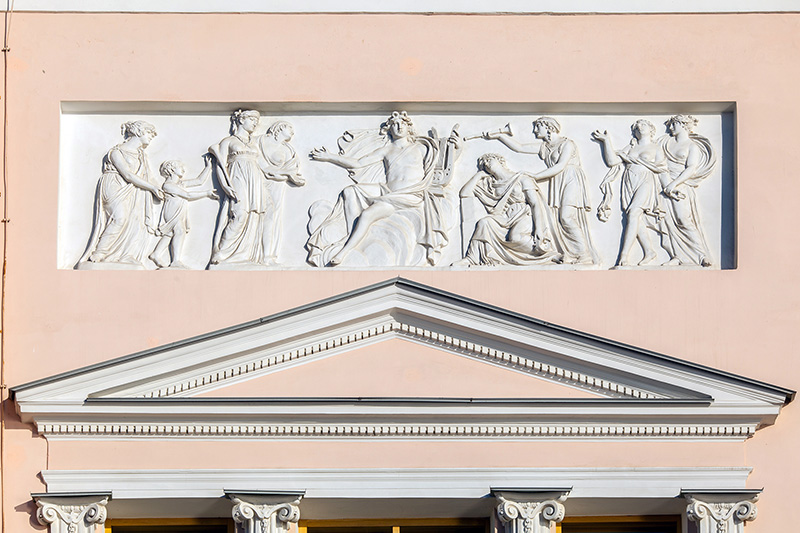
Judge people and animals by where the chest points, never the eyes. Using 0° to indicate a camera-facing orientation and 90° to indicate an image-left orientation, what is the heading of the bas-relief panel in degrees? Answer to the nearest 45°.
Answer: approximately 0°
